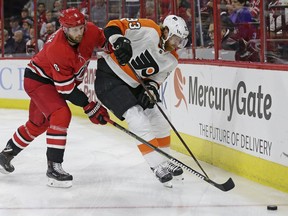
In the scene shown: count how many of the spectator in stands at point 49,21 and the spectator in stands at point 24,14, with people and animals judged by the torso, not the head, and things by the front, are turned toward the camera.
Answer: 2

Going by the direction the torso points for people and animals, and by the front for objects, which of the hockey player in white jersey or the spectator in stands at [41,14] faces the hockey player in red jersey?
the spectator in stands

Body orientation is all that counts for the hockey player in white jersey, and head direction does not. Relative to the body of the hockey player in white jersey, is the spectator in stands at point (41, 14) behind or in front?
behind

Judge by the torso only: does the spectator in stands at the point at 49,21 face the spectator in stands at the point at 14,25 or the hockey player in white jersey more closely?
the hockey player in white jersey

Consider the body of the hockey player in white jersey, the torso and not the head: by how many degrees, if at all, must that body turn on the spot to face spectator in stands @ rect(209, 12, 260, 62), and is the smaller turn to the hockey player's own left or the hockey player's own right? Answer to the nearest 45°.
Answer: approximately 90° to the hockey player's own left

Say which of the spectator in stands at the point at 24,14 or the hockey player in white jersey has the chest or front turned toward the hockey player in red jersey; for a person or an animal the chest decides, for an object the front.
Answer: the spectator in stands

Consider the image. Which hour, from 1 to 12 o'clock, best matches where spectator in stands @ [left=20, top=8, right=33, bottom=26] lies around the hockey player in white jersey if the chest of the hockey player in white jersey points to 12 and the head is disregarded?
The spectator in stands is roughly at 7 o'clock from the hockey player in white jersey.

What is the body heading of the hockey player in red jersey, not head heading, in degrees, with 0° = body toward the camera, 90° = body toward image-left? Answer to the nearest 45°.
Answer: approximately 315°

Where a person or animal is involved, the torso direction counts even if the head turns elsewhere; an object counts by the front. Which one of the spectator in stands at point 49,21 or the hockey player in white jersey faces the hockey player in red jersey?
the spectator in stands

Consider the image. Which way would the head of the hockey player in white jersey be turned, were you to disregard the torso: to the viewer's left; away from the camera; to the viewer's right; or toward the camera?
to the viewer's right
